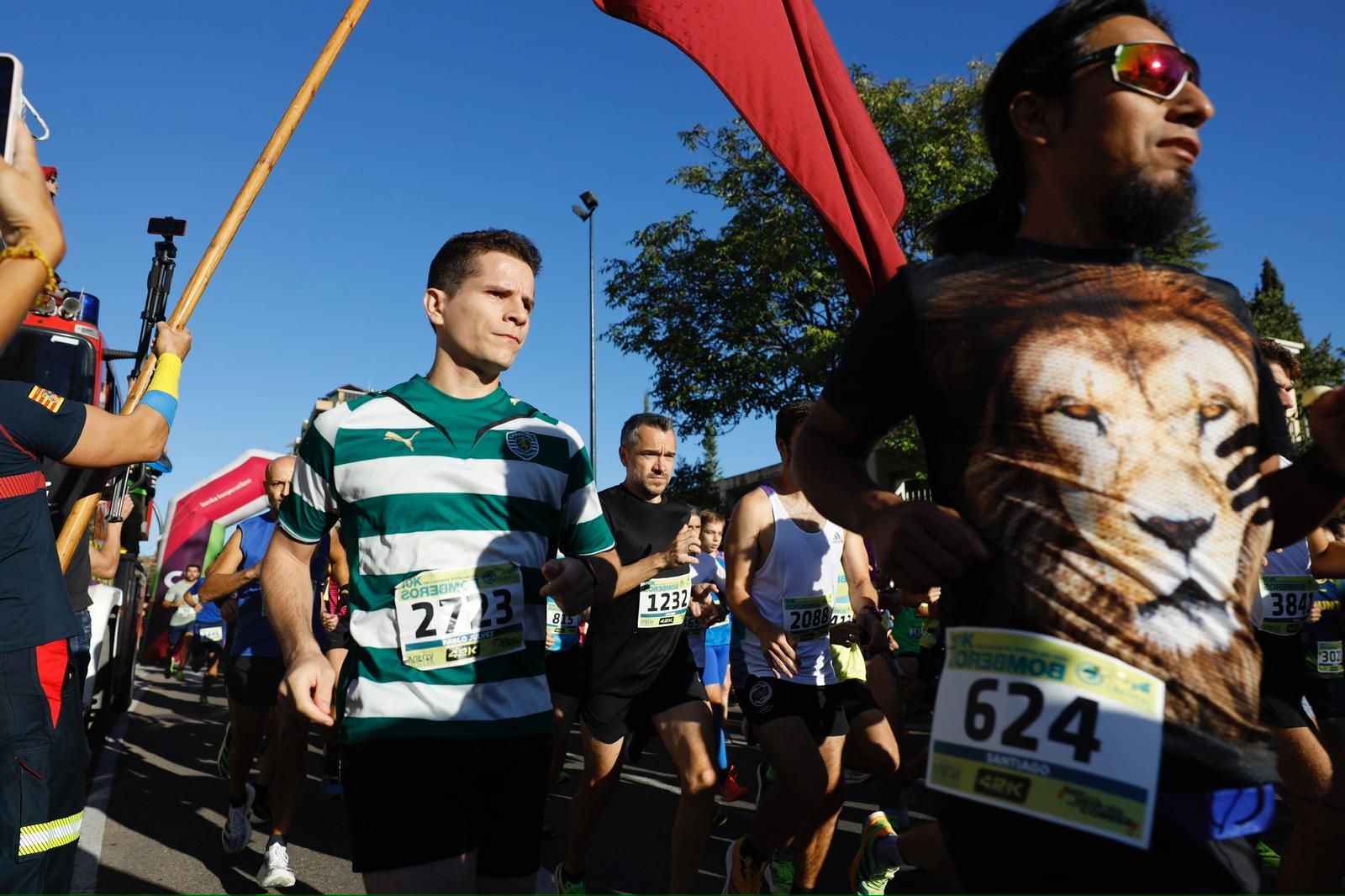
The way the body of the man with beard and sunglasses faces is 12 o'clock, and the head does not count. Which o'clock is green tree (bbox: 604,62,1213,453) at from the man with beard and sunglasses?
The green tree is roughly at 7 o'clock from the man with beard and sunglasses.

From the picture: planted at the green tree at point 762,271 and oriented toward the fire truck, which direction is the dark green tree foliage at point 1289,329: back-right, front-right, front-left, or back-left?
back-left

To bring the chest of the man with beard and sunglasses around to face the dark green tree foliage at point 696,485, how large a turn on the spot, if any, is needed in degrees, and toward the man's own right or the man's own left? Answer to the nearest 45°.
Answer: approximately 135° to the man's own left

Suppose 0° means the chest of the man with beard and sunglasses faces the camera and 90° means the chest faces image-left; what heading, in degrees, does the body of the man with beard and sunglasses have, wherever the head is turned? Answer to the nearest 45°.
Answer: approximately 315°

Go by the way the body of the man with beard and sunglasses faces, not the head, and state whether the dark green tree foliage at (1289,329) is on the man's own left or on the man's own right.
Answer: on the man's own left

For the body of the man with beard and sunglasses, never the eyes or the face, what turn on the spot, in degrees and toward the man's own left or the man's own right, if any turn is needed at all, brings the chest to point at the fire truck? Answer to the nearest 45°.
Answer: approximately 180°
